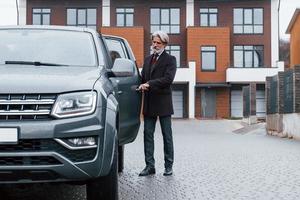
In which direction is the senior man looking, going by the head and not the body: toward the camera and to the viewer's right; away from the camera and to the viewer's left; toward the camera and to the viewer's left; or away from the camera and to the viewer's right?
toward the camera and to the viewer's left

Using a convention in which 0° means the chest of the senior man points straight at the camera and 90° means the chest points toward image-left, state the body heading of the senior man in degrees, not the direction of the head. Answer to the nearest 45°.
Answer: approximately 45°
